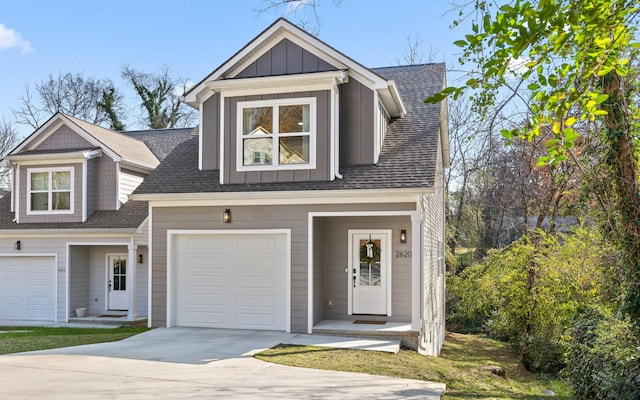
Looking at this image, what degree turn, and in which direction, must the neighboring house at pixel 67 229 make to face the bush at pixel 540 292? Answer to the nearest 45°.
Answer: approximately 45° to its left

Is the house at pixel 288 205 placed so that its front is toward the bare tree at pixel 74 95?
no

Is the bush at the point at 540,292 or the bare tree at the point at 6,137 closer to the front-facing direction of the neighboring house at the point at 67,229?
the bush

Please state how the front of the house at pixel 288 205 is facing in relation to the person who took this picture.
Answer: facing the viewer

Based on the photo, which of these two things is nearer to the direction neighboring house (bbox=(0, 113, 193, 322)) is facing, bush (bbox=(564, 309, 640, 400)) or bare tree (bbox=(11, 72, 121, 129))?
the bush

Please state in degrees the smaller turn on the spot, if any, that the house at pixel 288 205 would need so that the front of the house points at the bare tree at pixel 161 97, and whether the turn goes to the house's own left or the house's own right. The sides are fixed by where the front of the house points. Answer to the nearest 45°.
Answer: approximately 180°

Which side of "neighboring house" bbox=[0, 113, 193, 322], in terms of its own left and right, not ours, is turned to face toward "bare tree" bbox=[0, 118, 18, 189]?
back

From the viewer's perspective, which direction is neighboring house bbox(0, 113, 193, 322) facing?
toward the camera
